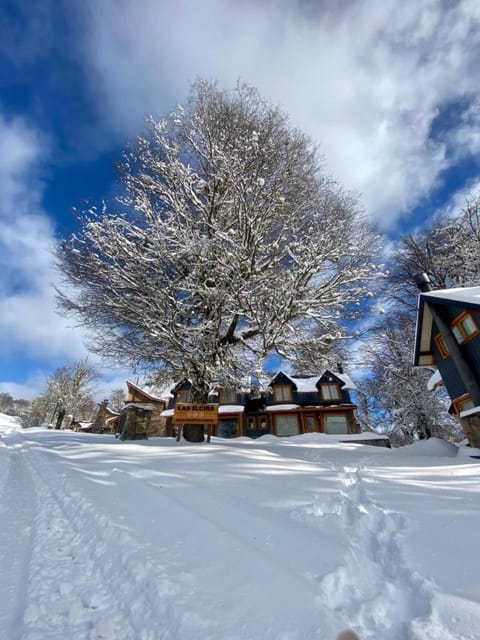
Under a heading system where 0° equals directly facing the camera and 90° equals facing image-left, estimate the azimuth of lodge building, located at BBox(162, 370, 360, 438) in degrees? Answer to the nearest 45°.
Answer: approximately 0°

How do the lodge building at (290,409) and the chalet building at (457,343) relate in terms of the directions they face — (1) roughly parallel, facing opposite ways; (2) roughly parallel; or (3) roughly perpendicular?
roughly perpendicular

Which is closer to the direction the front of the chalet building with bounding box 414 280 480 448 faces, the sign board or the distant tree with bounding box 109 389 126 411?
the sign board

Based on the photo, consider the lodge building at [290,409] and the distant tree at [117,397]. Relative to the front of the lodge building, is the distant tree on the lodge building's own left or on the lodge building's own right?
on the lodge building's own right

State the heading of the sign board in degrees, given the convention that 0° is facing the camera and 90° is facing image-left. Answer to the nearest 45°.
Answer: approximately 0°

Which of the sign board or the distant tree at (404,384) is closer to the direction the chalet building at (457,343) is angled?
the sign board

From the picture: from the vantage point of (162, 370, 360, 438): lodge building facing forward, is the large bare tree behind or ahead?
ahead

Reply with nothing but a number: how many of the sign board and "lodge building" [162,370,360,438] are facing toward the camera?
2

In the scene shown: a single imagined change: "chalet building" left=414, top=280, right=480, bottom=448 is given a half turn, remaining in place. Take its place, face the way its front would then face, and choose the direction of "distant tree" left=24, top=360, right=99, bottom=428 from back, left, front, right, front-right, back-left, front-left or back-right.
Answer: back-left

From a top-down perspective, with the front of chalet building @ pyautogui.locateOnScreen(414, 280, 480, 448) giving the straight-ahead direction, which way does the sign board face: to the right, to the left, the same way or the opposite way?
to the left

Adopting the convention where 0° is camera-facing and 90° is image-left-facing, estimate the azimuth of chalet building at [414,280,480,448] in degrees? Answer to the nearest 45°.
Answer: approximately 45°
